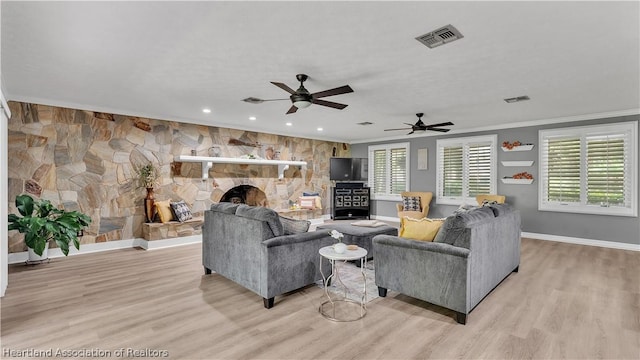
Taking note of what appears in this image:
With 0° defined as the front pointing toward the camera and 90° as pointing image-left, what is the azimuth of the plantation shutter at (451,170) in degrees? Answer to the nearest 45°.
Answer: approximately 0°

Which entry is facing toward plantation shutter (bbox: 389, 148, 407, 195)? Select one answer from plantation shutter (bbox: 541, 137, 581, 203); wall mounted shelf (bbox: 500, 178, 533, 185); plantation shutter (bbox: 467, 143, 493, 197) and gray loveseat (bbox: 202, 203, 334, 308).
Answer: the gray loveseat

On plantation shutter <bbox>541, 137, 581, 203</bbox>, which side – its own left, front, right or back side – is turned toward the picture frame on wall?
right

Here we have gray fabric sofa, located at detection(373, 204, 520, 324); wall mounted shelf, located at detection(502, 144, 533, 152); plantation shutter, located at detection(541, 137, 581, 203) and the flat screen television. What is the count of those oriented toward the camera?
3

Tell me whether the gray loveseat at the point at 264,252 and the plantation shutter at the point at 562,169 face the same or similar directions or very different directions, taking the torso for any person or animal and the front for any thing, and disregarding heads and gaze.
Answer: very different directions

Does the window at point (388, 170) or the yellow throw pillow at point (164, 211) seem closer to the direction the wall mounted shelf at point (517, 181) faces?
the yellow throw pillow

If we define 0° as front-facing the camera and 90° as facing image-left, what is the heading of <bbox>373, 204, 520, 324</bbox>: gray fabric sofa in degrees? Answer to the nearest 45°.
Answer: approximately 135°

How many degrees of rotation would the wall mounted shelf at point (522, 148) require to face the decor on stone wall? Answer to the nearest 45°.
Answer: approximately 45° to its right

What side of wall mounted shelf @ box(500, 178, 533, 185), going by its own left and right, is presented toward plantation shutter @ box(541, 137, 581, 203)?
left

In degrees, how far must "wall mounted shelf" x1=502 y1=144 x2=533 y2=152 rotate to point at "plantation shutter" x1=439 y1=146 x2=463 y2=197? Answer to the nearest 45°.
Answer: approximately 90° to its right
